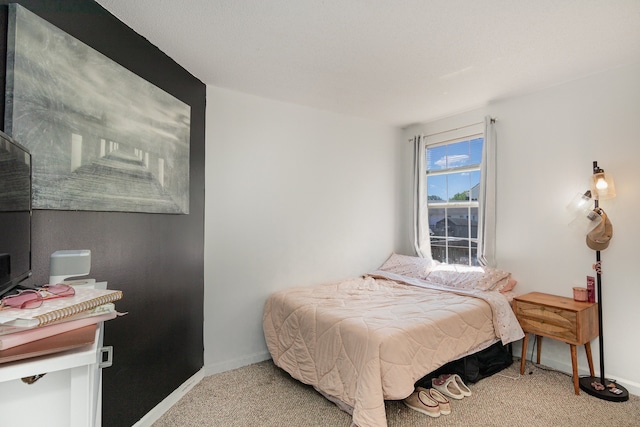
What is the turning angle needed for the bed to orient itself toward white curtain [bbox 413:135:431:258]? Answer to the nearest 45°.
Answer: approximately 135° to its right

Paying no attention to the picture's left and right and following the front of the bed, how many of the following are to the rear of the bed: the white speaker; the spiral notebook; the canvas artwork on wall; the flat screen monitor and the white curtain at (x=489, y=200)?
1

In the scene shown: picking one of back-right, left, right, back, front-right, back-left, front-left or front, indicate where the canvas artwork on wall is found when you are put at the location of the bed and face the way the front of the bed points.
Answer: front

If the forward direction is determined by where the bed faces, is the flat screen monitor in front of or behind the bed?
in front

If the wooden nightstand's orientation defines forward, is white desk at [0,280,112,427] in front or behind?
in front

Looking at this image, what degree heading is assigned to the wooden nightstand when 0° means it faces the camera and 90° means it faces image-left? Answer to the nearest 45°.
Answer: approximately 45°

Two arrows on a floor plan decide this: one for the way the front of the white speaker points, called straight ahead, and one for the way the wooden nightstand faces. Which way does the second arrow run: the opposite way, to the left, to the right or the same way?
the opposite way

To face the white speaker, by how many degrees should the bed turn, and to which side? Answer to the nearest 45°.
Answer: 0° — it already faces it

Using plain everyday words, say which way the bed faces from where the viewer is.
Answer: facing the viewer and to the left of the viewer

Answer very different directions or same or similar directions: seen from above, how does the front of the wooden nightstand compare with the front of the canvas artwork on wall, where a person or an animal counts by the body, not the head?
very different directions

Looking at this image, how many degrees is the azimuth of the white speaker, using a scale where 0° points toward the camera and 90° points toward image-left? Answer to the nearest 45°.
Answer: approximately 315°
